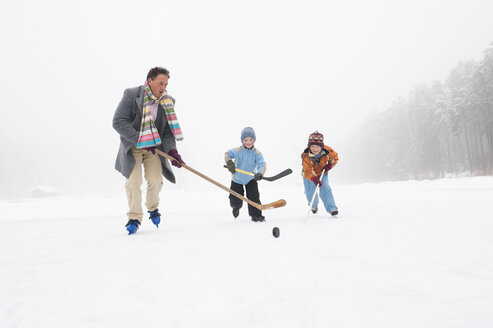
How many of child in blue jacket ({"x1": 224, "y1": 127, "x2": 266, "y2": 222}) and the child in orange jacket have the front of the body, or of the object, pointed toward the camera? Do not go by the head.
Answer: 2

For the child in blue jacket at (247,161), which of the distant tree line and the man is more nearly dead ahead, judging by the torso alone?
the man

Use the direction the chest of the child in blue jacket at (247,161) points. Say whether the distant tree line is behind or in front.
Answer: behind

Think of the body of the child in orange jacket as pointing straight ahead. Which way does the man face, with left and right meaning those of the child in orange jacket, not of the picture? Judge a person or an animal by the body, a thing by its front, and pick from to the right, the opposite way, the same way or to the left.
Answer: to the left

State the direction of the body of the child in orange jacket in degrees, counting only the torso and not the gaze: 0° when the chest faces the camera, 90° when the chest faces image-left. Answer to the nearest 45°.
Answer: approximately 0°

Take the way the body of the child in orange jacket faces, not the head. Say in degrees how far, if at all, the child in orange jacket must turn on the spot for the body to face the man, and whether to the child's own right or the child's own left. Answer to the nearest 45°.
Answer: approximately 45° to the child's own right

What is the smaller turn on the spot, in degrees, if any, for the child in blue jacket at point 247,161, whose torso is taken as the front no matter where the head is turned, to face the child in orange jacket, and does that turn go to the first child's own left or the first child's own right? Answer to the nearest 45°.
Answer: approximately 90° to the first child's own left

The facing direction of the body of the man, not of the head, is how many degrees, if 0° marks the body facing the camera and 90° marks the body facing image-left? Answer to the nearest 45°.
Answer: approximately 315°

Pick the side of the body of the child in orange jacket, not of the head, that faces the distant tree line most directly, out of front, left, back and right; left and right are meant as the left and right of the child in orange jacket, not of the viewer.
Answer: back
